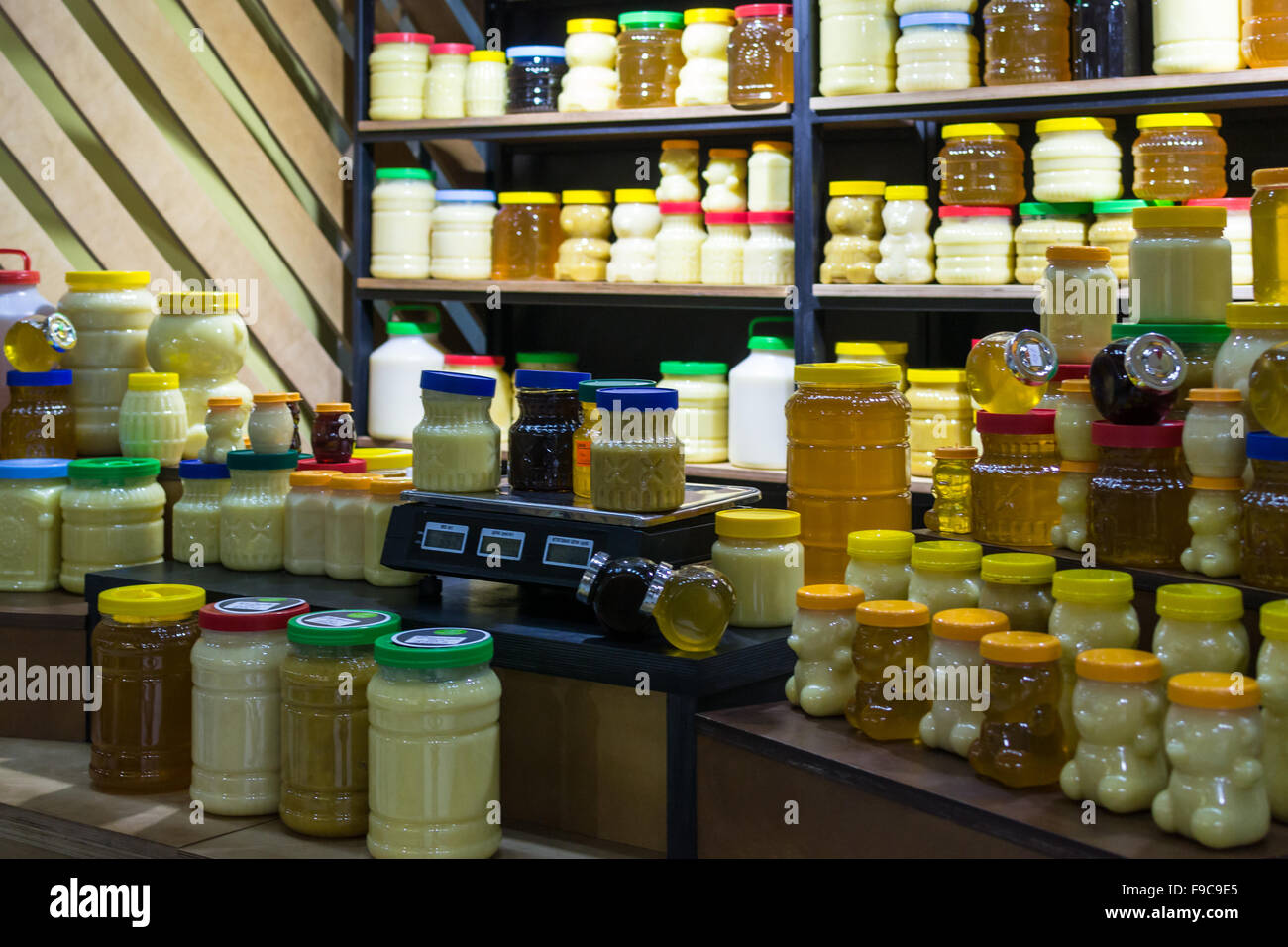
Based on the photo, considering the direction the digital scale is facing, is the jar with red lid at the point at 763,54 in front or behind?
behind

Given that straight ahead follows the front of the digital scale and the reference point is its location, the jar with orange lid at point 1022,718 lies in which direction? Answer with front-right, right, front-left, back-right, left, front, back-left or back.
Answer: left

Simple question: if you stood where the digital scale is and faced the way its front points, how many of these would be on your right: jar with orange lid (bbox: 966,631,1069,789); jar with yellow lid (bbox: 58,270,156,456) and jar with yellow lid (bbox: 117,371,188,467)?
2

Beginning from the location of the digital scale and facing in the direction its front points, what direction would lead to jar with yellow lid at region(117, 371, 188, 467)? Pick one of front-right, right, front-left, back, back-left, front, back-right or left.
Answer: right

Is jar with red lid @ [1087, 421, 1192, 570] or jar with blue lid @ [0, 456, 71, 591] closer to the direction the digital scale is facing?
the jar with blue lid

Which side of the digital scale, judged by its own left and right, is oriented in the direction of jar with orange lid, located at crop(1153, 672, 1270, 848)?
left

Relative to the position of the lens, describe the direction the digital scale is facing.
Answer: facing the viewer and to the left of the viewer

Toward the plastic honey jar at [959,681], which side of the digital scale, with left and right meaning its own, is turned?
left

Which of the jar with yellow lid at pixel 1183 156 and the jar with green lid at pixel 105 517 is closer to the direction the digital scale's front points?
the jar with green lid

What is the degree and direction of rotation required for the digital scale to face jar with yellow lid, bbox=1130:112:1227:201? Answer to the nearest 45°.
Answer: approximately 180°

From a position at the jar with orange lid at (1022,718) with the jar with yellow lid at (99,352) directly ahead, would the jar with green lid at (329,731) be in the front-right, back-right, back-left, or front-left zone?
front-left

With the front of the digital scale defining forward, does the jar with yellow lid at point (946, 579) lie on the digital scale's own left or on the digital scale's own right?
on the digital scale's own left
